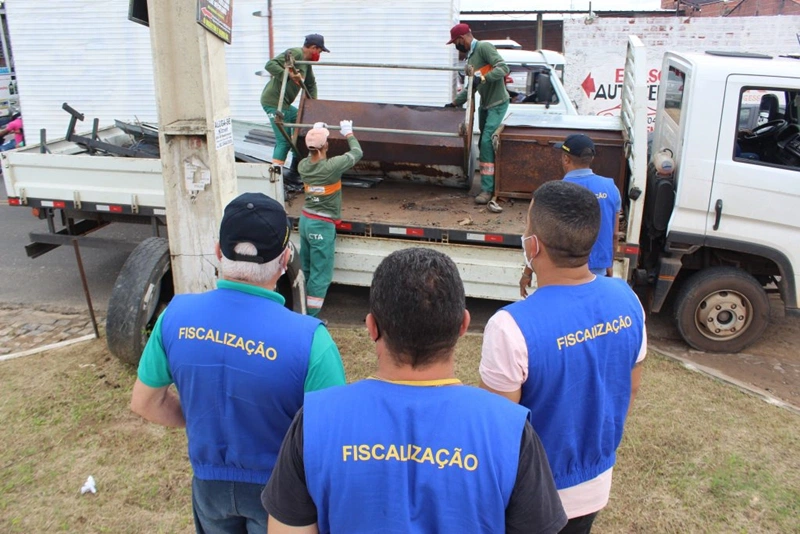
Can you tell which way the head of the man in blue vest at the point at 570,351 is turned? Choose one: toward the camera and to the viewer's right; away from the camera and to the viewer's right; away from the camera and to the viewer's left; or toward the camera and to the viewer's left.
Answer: away from the camera and to the viewer's left

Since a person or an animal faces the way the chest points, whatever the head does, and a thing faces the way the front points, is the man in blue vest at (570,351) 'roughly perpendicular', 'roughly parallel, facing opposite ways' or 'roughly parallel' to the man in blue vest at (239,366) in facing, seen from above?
roughly parallel

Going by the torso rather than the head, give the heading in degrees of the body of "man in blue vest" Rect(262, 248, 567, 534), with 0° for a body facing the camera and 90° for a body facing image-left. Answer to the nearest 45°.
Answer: approximately 180°

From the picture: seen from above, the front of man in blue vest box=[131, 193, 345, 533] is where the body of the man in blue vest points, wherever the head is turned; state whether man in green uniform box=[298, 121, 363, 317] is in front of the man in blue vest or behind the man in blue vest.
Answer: in front

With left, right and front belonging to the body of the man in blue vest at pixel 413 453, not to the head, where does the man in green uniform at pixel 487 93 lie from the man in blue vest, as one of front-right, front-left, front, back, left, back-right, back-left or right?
front

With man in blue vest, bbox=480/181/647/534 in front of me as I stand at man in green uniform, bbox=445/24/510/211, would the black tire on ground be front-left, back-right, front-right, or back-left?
front-right

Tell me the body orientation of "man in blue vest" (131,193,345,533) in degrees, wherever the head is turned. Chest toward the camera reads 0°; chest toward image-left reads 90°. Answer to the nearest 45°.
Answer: approximately 180°

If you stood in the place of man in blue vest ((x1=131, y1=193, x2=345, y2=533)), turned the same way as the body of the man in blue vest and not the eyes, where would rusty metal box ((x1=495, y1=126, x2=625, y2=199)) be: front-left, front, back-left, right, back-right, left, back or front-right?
front-right

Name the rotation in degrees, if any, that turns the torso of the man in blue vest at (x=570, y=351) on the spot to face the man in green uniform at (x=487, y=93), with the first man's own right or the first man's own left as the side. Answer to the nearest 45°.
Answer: approximately 45° to the first man's own right

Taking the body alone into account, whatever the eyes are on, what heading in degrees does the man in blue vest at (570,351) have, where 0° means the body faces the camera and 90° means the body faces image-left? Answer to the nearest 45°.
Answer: approximately 135°

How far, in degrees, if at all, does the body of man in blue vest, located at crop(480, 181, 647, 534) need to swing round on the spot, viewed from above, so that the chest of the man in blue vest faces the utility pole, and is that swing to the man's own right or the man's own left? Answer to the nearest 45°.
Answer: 0° — they already face it

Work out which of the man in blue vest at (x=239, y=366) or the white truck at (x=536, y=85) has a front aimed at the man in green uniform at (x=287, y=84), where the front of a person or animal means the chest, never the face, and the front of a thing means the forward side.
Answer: the man in blue vest

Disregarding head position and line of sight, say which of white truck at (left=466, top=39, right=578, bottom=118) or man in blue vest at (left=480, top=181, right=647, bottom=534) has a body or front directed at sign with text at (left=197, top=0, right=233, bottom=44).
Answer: the man in blue vest
